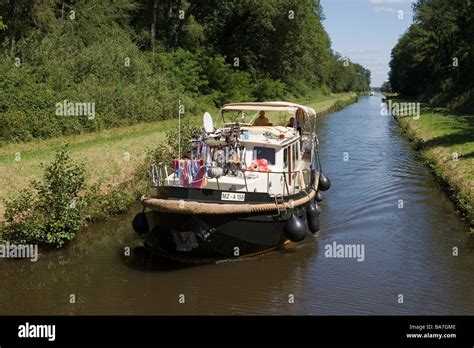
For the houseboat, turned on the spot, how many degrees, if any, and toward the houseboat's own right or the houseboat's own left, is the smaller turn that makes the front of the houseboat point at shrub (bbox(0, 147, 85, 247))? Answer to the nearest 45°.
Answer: approximately 45° to the houseboat's own right

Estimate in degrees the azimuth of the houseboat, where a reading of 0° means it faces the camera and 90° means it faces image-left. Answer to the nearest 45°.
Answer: approximately 45°
